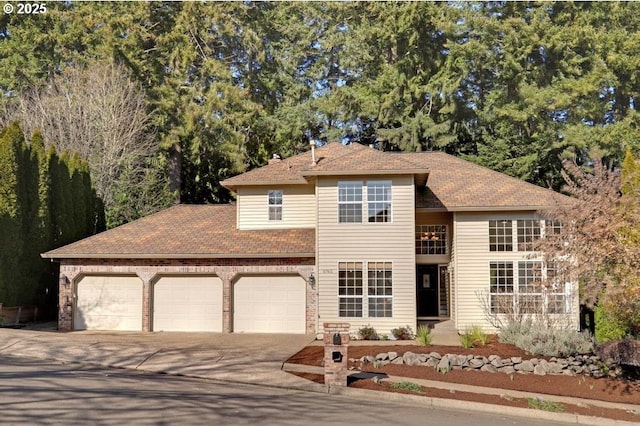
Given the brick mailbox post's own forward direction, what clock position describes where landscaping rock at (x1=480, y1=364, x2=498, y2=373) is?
The landscaping rock is roughly at 8 o'clock from the brick mailbox post.

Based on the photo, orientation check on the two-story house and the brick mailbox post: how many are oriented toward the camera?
2

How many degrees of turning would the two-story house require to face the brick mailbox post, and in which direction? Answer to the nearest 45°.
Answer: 0° — it already faces it

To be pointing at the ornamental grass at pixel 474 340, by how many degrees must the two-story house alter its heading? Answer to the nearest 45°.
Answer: approximately 45° to its left

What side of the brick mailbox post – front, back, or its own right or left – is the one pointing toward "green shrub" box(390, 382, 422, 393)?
left

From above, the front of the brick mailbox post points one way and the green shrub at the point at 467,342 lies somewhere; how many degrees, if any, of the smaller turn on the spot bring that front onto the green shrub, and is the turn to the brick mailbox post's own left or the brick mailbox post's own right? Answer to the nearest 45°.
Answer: approximately 135° to the brick mailbox post's own left

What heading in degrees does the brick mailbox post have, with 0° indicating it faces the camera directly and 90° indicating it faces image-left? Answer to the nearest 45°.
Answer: approximately 0°

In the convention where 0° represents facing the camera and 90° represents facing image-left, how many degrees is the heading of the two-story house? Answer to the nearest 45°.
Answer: approximately 0°

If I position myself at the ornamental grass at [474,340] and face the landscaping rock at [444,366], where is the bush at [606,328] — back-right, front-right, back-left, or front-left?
back-left

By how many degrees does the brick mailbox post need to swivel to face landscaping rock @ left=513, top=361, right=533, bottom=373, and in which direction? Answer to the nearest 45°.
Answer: approximately 135° to its left
